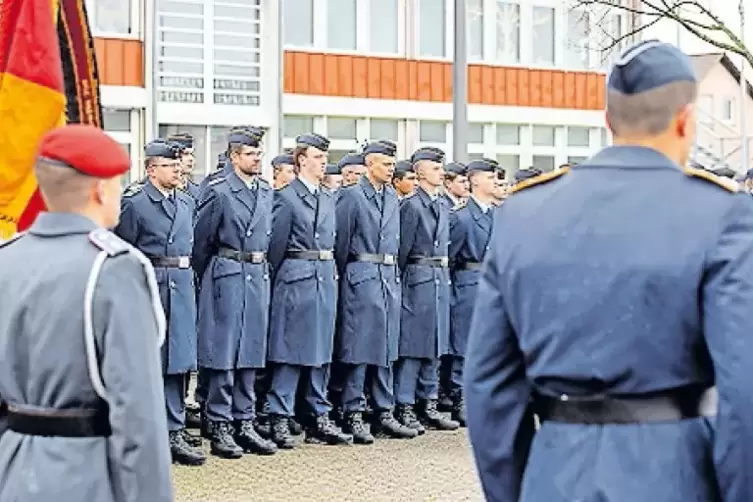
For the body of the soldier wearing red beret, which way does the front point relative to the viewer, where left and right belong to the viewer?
facing away from the viewer and to the right of the viewer

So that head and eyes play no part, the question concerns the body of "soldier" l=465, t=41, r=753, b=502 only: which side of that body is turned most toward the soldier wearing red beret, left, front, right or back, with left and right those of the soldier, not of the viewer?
left

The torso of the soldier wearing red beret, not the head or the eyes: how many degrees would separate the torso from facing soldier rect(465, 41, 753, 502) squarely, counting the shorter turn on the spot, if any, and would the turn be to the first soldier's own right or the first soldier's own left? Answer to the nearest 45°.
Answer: approximately 90° to the first soldier's own right

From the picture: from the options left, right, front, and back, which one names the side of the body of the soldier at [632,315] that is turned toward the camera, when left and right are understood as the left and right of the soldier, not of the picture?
back

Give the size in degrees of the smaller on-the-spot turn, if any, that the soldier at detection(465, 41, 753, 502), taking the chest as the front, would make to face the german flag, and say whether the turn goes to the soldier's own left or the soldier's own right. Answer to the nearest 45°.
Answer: approximately 45° to the soldier's own left

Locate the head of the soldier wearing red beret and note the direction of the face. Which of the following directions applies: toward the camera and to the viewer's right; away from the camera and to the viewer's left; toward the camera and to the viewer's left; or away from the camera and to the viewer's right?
away from the camera and to the viewer's right
